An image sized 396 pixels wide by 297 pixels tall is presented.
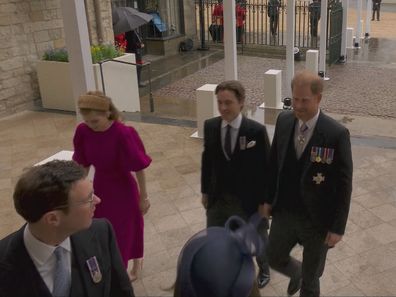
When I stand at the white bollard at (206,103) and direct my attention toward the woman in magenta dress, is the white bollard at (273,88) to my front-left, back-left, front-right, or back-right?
back-left

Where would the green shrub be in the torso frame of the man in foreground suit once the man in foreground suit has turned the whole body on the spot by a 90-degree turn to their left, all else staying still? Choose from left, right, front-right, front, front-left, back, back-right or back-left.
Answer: front-left

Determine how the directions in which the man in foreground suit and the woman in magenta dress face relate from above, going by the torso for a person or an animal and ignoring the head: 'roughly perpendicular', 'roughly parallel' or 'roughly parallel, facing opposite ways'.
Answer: roughly perpendicular

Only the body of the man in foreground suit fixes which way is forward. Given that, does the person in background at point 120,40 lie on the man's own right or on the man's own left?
on the man's own left

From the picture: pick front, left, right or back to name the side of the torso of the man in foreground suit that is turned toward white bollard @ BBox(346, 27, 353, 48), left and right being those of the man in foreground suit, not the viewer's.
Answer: left

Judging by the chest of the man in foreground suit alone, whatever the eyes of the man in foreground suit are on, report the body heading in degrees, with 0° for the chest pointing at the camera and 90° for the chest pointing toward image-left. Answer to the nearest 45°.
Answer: approximately 315°

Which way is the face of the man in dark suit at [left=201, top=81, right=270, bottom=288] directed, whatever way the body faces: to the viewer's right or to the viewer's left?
to the viewer's left

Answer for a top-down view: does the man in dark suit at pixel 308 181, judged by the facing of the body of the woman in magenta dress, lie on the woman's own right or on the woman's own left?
on the woman's own left

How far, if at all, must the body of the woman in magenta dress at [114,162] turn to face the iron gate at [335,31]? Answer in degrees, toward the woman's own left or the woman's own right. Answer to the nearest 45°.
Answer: approximately 180°

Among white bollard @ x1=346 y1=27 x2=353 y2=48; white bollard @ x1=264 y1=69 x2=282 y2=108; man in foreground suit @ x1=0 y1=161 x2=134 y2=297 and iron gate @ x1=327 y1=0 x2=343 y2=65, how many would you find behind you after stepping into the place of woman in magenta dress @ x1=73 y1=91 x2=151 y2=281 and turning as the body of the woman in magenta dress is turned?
3

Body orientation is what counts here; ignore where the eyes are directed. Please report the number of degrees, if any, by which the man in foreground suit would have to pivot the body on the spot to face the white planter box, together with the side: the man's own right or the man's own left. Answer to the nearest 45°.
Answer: approximately 135° to the man's own left

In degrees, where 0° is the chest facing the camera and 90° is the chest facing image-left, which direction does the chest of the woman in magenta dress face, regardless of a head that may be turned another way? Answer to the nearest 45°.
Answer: approximately 45°

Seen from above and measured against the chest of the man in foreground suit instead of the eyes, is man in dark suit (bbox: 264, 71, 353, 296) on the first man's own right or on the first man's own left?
on the first man's own left

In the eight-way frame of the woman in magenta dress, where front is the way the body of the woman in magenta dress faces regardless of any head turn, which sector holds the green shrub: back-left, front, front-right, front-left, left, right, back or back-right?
back-right
